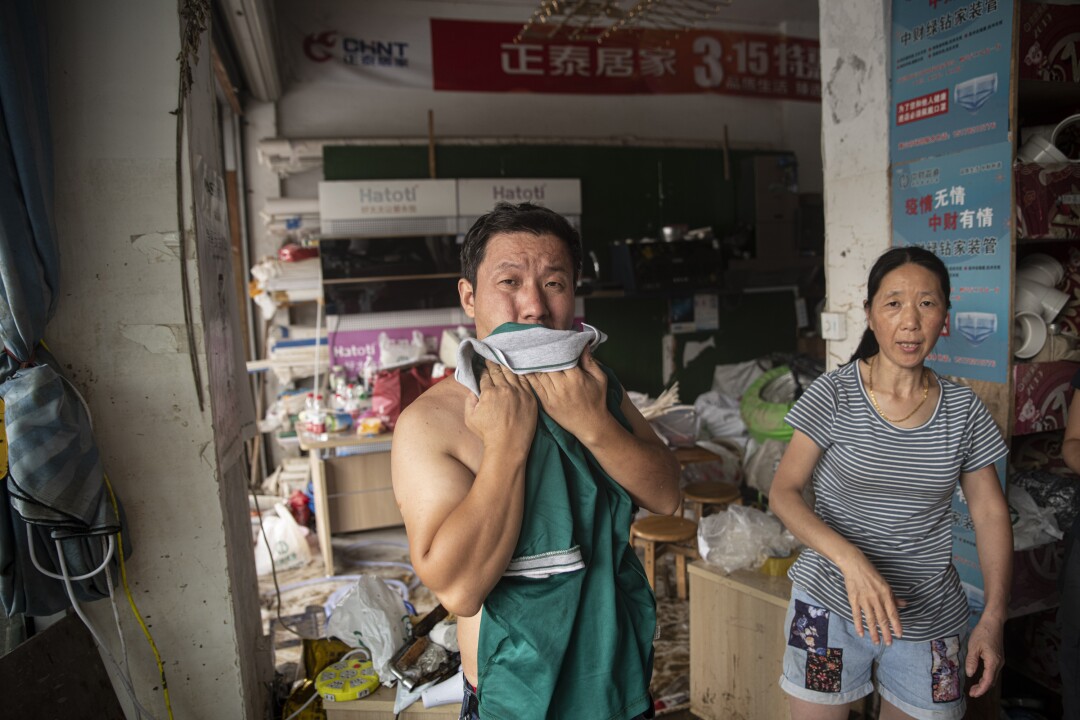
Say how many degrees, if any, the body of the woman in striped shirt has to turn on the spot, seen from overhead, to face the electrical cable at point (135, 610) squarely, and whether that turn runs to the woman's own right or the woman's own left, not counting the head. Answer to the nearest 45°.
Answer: approximately 90° to the woman's own right

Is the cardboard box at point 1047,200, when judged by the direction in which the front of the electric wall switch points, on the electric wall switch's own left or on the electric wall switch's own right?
on the electric wall switch's own left

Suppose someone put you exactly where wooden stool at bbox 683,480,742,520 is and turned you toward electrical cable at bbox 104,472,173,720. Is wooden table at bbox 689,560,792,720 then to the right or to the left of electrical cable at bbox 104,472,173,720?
left

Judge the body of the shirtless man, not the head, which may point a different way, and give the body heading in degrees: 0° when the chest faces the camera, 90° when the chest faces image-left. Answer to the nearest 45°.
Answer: approximately 315°

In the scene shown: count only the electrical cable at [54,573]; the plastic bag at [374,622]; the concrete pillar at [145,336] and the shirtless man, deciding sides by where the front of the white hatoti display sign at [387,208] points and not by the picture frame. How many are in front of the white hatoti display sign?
4

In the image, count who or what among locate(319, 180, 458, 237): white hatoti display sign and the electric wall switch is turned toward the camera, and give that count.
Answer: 2

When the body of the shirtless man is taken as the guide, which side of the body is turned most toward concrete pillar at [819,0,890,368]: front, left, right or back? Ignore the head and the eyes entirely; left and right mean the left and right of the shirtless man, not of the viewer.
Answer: left

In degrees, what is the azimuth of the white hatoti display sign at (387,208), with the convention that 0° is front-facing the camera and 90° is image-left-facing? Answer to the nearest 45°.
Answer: approximately 0°

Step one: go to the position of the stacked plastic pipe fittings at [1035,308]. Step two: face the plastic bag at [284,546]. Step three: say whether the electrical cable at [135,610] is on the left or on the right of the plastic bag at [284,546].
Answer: left

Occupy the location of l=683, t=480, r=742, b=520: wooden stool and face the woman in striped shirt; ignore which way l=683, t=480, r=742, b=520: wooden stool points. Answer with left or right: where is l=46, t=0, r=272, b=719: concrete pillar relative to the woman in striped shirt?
right
